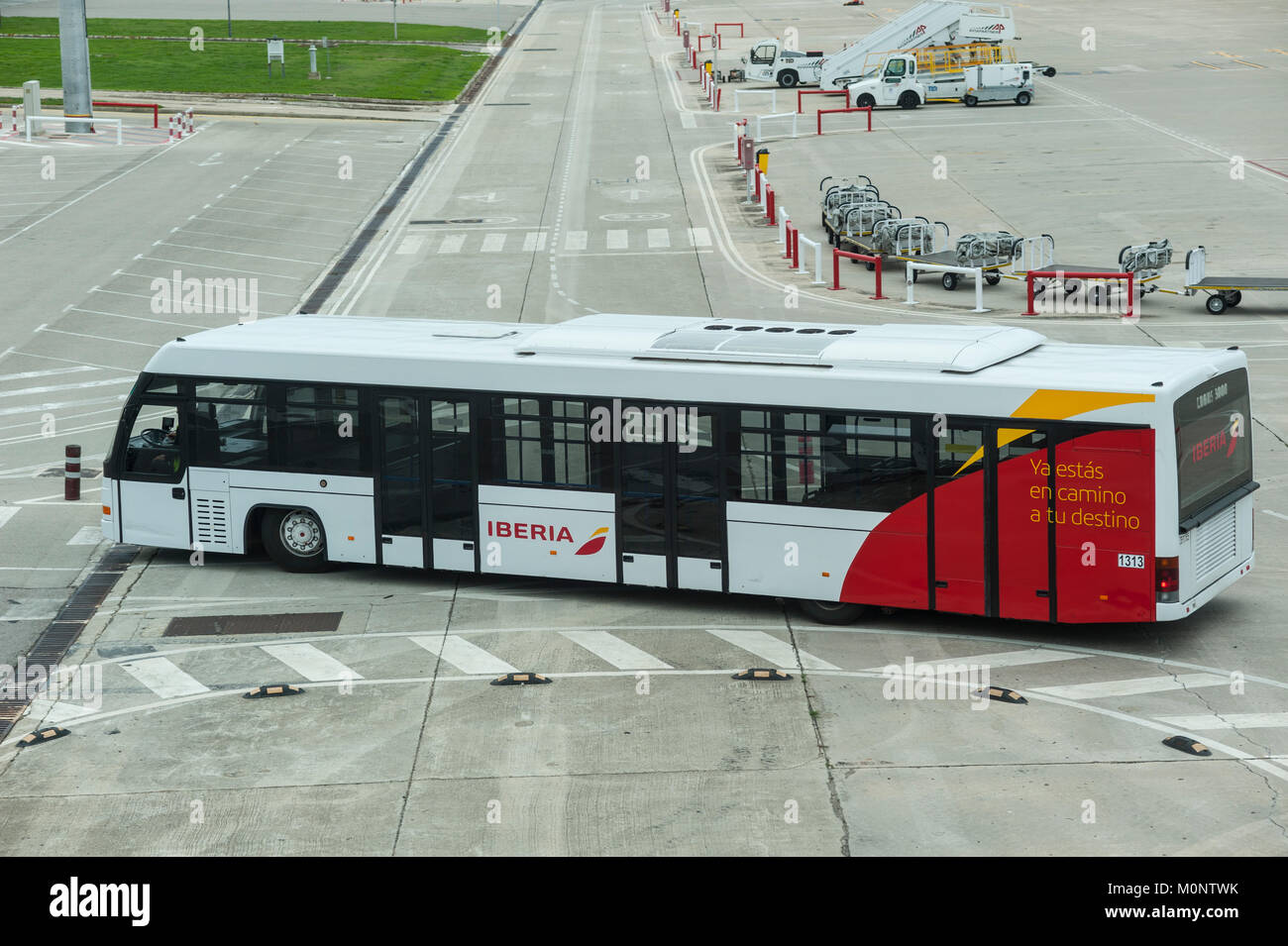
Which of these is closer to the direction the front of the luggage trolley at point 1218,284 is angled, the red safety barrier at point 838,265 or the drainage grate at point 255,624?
the red safety barrier

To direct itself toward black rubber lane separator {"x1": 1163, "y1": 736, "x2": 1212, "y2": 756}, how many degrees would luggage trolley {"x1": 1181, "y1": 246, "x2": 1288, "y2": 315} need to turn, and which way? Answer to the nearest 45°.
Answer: approximately 90° to its left

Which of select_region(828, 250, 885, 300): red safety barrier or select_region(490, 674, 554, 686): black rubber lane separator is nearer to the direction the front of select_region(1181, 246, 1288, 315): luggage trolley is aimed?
the red safety barrier

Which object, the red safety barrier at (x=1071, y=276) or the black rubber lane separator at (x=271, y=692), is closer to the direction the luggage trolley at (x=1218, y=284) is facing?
the red safety barrier

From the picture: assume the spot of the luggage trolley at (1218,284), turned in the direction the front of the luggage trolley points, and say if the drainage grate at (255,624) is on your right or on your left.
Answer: on your left

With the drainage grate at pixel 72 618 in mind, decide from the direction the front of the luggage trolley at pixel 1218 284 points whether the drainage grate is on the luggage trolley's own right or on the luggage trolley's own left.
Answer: on the luggage trolley's own left

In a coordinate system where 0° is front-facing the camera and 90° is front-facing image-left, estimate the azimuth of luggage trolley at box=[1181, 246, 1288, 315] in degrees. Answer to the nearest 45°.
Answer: approximately 90°
